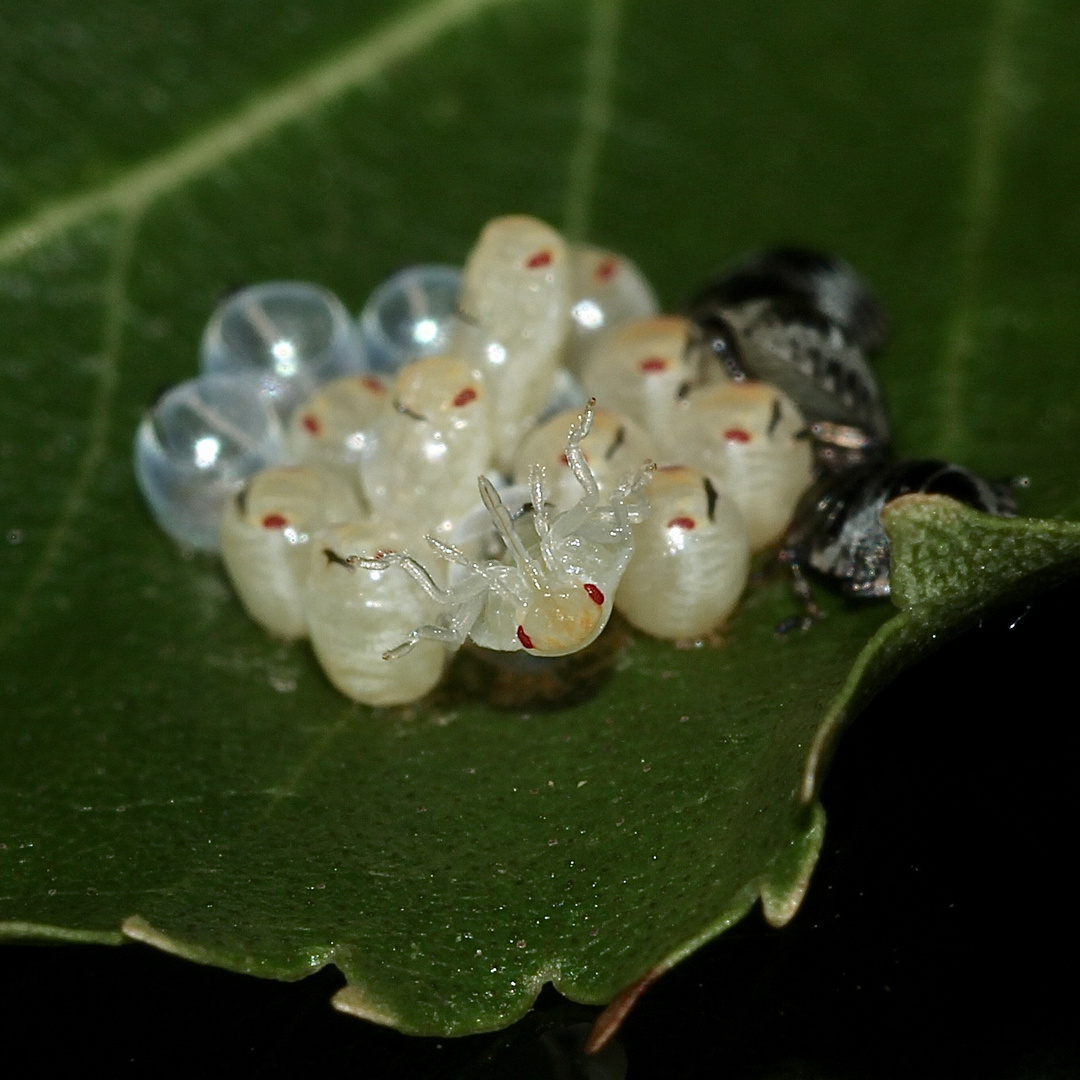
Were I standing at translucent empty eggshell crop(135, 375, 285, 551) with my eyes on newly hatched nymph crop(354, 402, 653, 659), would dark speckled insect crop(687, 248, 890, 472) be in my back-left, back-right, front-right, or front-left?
front-left

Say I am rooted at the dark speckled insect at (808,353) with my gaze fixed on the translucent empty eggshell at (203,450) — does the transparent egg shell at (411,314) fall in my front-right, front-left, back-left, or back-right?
front-right

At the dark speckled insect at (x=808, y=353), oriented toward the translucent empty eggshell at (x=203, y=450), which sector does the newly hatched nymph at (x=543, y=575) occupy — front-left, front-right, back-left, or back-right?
front-left
